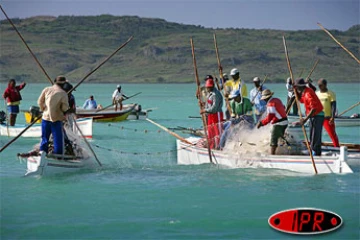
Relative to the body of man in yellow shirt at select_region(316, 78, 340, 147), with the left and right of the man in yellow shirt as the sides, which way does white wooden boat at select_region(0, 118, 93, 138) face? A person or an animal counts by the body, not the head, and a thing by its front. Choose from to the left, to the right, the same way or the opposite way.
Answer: the opposite way

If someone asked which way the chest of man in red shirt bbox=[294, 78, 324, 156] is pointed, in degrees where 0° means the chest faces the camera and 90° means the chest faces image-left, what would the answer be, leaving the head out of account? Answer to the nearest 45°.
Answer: approximately 90°

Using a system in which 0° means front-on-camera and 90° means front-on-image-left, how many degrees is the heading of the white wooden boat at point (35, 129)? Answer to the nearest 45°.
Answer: approximately 270°

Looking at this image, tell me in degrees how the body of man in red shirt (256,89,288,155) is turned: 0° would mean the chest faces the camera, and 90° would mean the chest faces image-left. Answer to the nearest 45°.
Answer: approximately 90°

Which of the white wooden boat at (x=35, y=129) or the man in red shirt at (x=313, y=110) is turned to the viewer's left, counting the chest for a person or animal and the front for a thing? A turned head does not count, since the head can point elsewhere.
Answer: the man in red shirt

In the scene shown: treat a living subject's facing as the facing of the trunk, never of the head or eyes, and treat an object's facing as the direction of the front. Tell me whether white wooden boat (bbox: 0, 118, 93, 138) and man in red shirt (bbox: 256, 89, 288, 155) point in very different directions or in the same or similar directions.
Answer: very different directions

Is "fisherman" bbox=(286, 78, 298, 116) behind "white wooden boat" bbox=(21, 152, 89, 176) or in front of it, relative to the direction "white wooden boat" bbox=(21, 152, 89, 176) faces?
behind

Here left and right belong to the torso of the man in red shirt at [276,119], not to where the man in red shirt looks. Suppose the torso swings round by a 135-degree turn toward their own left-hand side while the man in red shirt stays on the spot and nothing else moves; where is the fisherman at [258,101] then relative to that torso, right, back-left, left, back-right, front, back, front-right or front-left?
back-left
